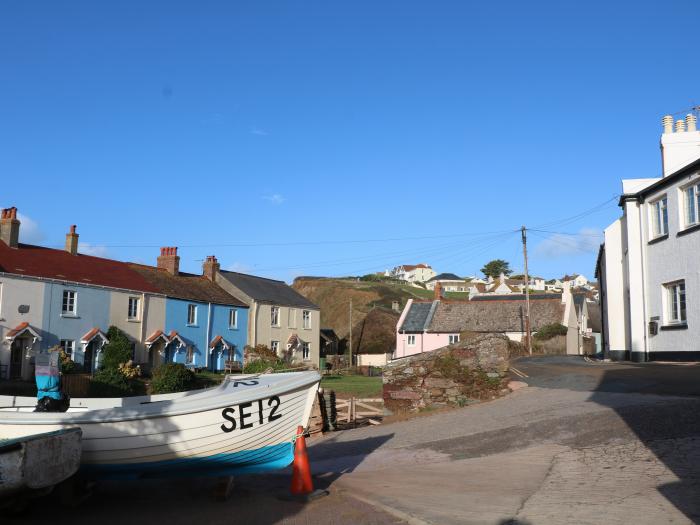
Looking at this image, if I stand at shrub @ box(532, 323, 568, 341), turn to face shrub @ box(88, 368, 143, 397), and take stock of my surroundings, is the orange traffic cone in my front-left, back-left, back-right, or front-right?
front-left

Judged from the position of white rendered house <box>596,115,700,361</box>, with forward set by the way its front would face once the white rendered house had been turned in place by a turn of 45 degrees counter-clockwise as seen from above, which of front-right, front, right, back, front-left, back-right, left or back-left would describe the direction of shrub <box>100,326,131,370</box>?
right

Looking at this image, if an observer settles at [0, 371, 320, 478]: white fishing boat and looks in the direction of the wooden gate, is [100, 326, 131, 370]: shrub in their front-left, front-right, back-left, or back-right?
front-left

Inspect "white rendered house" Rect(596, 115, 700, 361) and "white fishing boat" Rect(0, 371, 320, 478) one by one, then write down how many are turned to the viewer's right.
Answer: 1

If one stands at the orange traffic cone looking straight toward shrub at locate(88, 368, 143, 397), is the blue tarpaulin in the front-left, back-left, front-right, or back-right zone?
front-left

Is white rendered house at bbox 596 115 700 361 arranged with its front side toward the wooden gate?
yes

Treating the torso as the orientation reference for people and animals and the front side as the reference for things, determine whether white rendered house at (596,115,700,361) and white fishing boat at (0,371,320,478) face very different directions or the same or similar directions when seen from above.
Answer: very different directions

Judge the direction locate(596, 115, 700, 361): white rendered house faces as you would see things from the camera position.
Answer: facing the viewer and to the left of the viewer

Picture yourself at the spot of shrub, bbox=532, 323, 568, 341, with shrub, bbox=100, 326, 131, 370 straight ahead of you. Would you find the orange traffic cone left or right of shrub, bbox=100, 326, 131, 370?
left

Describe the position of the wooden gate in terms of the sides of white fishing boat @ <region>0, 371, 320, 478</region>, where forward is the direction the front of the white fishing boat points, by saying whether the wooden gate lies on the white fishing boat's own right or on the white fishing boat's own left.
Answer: on the white fishing boat's own left

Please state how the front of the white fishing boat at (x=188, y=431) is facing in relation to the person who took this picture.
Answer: facing to the right of the viewer

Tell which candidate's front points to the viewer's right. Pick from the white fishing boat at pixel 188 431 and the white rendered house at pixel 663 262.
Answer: the white fishing boat

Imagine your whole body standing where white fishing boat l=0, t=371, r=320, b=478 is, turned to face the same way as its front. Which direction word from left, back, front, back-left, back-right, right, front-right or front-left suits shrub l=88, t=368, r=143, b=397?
left

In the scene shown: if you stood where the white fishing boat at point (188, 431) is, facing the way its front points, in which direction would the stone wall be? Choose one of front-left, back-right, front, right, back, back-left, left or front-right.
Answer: front-left

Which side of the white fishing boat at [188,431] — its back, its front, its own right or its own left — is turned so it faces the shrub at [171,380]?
left
